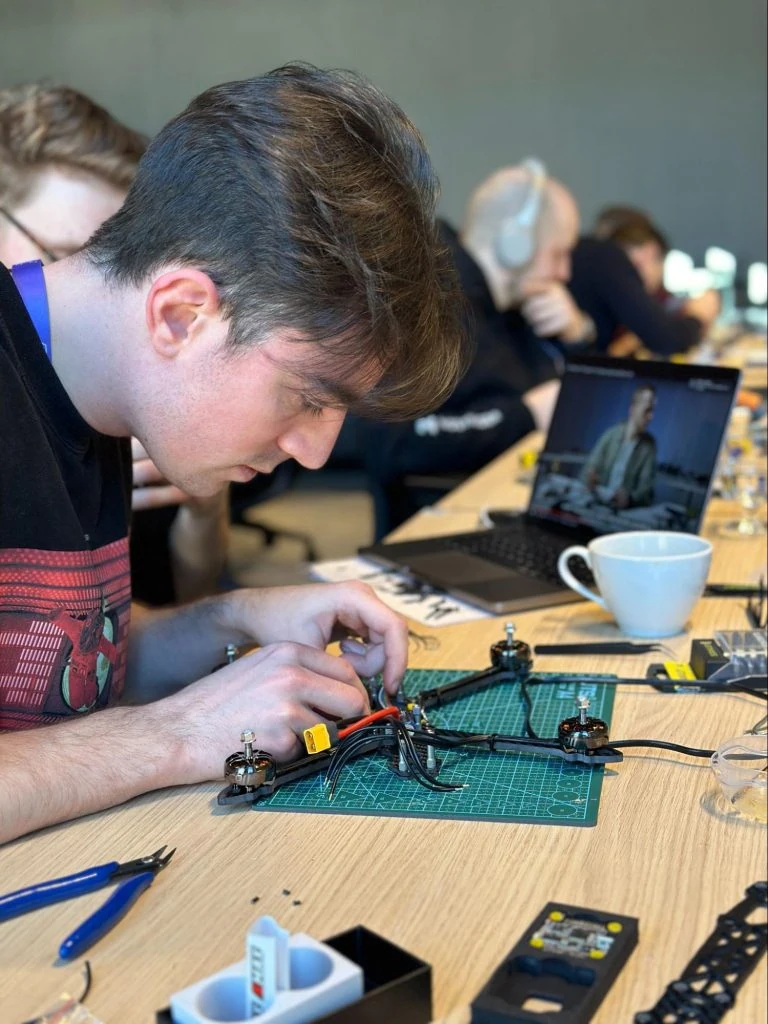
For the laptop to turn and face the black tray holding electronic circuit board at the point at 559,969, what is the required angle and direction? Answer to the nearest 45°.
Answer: approximately 45° to its left

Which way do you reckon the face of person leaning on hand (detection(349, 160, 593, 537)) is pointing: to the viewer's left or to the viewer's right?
to the viewer's right

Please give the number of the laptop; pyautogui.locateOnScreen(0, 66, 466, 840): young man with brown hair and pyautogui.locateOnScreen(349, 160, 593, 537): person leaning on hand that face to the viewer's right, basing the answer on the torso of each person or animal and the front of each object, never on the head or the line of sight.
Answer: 2

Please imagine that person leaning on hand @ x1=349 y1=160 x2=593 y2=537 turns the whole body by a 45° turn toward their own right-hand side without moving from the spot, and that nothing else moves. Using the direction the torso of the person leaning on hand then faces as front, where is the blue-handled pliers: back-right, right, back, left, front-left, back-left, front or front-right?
front-right

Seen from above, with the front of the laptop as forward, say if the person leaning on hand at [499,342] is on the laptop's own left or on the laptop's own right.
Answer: on the laptop's own right

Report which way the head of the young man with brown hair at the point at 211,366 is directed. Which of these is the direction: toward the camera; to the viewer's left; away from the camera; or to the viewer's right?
to the viewer's right

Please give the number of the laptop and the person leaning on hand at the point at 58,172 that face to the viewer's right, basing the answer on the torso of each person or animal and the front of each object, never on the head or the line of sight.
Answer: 1

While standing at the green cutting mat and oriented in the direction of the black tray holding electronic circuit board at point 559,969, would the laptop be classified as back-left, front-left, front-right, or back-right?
back-left

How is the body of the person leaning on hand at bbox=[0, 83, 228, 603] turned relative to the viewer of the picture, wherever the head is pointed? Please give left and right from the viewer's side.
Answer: facing to the right of the viewer

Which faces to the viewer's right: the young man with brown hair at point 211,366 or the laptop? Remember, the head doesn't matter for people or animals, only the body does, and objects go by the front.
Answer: the young man with brown hair

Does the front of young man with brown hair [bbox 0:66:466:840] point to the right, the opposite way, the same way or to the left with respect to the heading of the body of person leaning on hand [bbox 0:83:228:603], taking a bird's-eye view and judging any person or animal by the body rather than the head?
the same way

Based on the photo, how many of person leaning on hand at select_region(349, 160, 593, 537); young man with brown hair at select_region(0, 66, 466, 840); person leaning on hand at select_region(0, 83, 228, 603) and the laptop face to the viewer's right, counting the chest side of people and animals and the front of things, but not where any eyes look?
3

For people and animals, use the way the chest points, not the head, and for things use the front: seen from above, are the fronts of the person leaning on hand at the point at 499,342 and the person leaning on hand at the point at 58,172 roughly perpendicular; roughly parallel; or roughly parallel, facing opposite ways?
roughly parallel

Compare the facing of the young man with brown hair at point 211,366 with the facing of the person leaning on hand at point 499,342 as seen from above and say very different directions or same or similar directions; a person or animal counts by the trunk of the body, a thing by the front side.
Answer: same or similar directions

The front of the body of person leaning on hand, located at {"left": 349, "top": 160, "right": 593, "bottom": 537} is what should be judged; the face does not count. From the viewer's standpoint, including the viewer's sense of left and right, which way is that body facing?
facing to the right of the viewer

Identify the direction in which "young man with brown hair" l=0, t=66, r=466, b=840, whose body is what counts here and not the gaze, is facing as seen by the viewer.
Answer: to the viewer's right

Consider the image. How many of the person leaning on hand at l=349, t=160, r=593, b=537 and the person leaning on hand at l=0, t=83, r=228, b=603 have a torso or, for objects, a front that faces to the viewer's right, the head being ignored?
2
